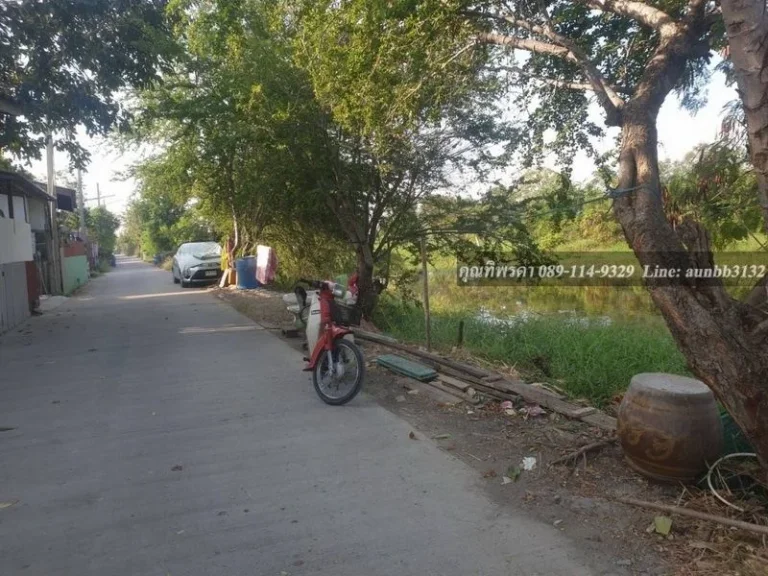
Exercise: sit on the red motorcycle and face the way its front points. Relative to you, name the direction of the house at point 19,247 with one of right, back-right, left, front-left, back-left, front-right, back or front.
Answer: back

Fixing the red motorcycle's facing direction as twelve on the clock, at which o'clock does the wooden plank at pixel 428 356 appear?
The wooden plank is roughly at 9 o'clock from the red motorcycle.

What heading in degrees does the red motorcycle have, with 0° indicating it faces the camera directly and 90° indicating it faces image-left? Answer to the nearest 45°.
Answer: approximately 315°

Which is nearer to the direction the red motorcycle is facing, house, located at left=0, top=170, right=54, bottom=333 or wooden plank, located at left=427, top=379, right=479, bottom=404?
the wooden plank

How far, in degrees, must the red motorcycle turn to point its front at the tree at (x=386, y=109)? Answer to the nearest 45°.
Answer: approximately 135° to its left

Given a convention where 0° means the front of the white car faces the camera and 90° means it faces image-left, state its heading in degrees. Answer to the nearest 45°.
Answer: approximately 315°
